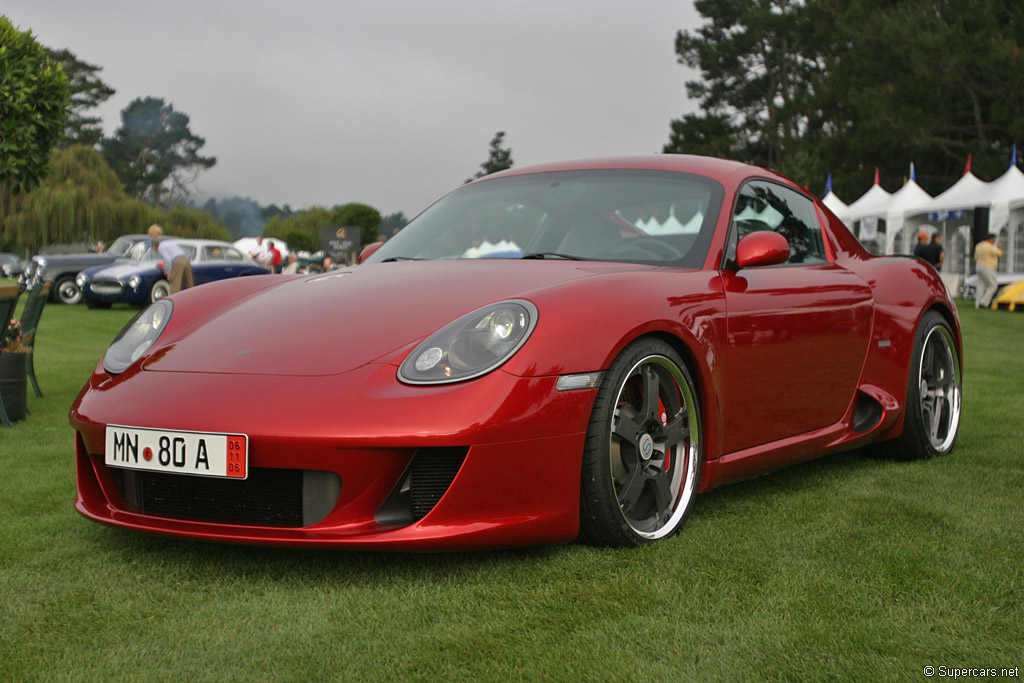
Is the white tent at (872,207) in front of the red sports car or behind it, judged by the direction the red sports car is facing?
behind

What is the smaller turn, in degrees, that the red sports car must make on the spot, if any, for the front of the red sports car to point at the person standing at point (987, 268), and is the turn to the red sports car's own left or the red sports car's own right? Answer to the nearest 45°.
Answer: approximately 180°

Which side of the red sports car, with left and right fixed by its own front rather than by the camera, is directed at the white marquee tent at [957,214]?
back

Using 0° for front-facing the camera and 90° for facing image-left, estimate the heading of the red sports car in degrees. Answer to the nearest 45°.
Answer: approximately 45°

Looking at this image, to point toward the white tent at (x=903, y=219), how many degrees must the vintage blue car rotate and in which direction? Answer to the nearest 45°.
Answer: approximately 135° to its left

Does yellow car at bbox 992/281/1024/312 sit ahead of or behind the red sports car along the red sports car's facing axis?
behind

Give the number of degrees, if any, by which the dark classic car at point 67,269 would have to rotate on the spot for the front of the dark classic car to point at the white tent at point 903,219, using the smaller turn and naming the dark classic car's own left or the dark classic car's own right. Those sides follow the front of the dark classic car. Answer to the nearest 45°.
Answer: approximately 135° to the dark classic car's own left

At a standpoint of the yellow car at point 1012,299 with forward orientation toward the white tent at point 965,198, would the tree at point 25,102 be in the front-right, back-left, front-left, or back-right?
back-left

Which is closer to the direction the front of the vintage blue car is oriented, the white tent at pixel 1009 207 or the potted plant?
the potted plant
